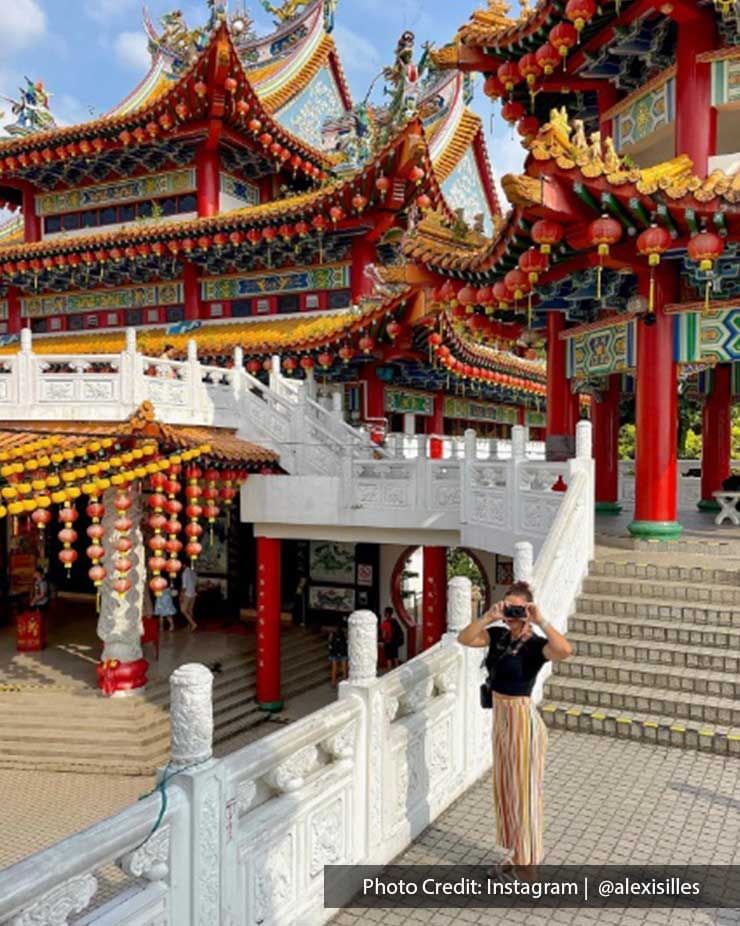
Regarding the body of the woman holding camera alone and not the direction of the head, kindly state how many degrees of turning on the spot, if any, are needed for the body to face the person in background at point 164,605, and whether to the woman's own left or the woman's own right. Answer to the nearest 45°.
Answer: approximately 135° to the woman's own right

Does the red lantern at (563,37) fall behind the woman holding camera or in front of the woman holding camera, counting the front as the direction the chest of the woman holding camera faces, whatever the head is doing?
behind

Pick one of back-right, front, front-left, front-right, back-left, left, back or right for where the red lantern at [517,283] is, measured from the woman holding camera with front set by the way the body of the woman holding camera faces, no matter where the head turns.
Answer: back

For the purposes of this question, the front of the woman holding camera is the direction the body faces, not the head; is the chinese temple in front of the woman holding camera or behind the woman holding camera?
behind

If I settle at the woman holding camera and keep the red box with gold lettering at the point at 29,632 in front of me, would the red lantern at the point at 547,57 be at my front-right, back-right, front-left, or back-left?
front-right

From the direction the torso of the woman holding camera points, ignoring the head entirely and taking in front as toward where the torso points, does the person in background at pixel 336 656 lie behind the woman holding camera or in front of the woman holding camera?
behind

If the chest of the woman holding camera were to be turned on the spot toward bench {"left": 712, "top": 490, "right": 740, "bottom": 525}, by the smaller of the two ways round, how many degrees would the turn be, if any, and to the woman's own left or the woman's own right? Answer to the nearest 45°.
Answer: approximately 180°

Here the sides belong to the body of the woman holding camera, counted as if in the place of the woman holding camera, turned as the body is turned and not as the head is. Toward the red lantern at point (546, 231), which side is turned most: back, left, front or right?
back

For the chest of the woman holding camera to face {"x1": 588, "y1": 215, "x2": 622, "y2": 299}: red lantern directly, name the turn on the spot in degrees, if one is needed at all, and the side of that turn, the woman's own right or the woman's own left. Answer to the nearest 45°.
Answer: approximately 180°

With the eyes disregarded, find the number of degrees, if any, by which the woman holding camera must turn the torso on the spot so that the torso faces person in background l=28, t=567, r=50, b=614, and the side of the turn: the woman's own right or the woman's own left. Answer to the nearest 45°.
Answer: approximately 135° to the woman's own right

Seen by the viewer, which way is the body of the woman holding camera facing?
toward the camera

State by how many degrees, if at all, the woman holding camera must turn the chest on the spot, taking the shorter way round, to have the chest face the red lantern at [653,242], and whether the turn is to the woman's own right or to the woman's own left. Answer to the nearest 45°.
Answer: approximately 180°
